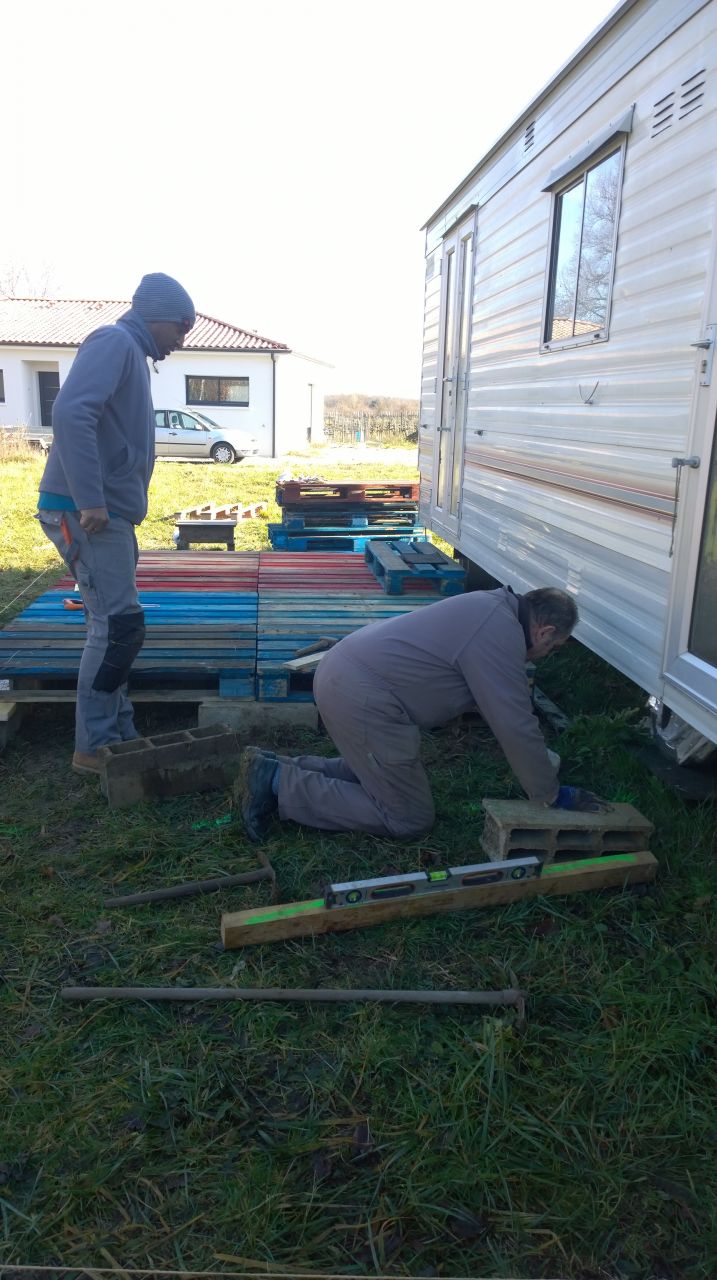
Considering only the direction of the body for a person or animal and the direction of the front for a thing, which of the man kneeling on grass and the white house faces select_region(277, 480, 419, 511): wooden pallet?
the white house

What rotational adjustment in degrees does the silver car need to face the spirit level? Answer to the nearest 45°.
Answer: approximately 90° to its right

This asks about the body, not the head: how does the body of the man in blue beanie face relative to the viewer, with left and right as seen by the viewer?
facing to the right of the viewer

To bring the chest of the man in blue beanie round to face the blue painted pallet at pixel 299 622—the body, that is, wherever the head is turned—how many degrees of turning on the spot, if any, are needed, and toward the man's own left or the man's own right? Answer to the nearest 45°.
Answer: approximately 45° to the man's own left

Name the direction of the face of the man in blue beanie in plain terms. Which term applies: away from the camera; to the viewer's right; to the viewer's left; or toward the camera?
to the viewer's right

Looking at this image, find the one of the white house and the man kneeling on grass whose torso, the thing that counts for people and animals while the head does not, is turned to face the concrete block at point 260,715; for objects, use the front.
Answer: the white house

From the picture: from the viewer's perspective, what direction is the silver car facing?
to the viewer's right

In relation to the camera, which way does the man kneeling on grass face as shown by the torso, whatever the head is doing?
to the viewer's right

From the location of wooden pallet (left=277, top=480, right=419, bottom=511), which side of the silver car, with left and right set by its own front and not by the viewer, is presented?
right

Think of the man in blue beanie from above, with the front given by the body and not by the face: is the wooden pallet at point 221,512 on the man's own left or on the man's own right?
on the man's own left
